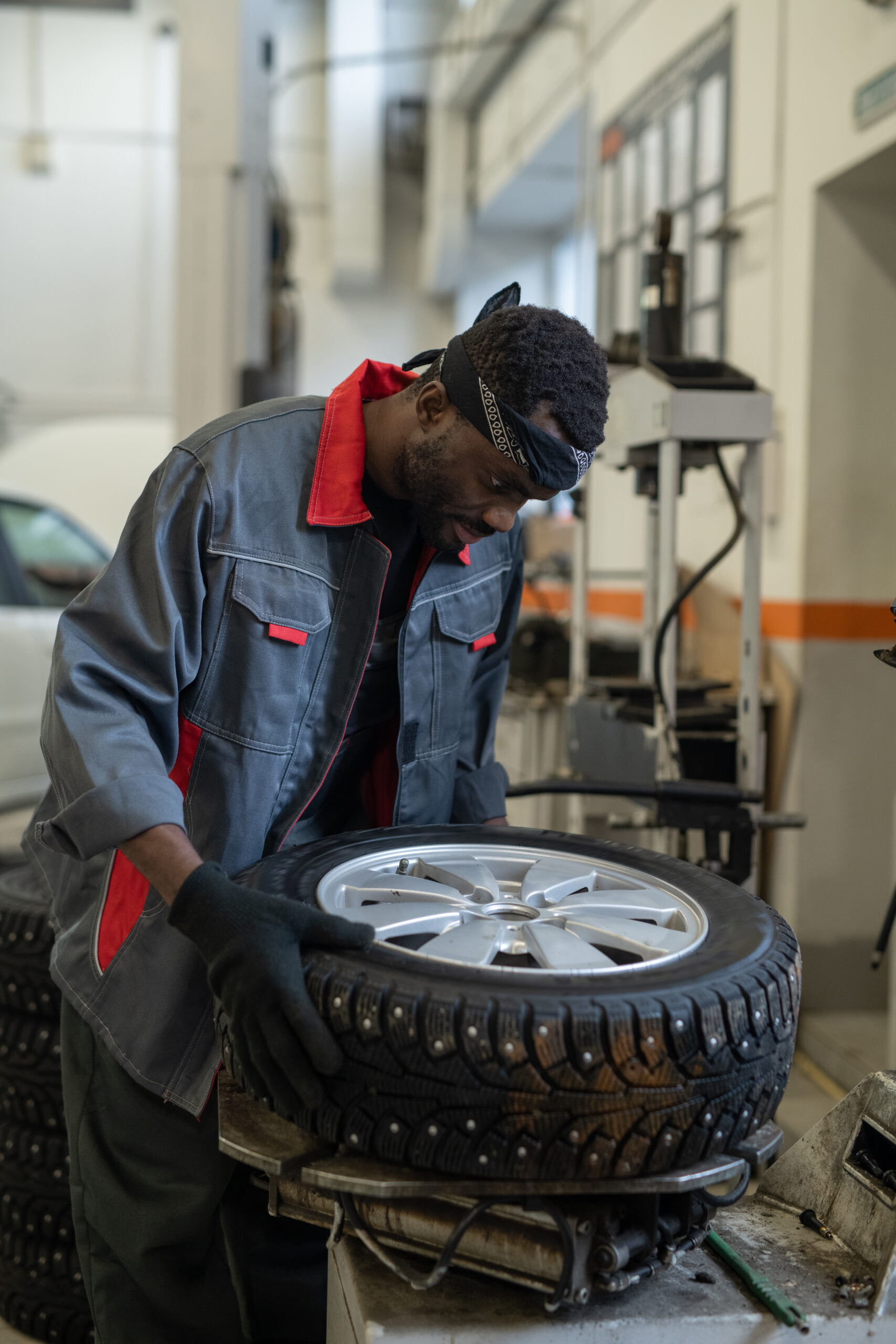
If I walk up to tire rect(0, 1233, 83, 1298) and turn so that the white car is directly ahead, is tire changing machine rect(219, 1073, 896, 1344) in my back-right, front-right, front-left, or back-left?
back-right

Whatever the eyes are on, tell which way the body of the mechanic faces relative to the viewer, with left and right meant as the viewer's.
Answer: facing the viewer and to the right of the viewer

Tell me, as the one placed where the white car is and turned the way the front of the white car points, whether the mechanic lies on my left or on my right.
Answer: on my right

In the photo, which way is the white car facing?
to the viewer's right

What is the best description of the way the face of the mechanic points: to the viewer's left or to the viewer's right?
to the viewer's right

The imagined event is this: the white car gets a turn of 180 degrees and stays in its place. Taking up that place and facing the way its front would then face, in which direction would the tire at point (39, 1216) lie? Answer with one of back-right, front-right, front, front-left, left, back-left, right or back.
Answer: left

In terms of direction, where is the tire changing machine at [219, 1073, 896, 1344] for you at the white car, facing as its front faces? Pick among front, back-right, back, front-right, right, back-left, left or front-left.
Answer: right

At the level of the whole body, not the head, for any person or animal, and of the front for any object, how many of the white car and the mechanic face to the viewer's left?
0
